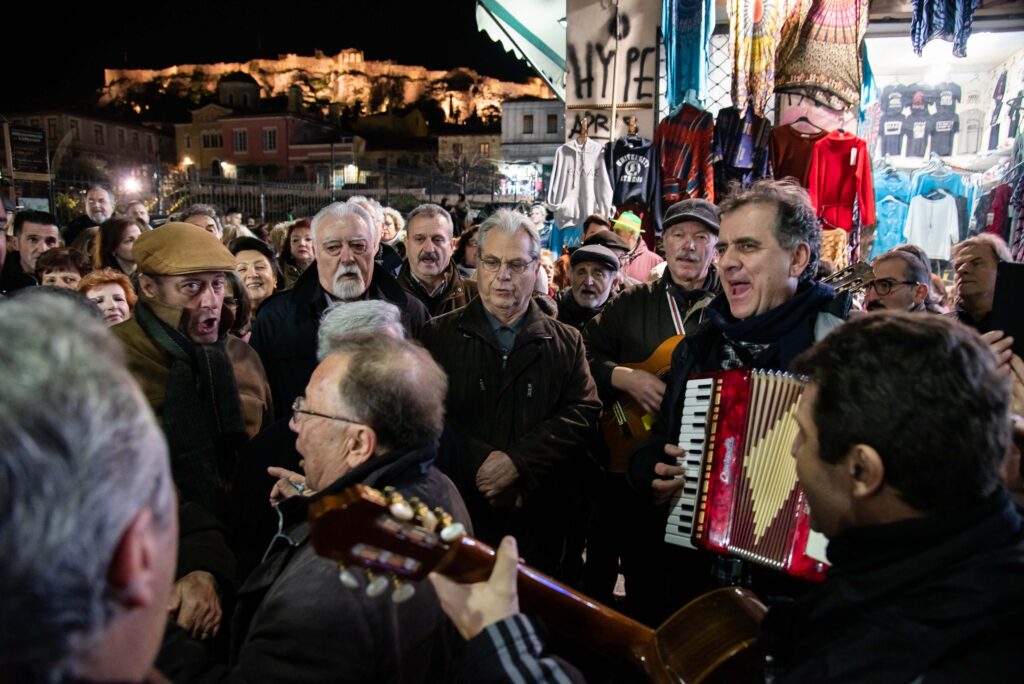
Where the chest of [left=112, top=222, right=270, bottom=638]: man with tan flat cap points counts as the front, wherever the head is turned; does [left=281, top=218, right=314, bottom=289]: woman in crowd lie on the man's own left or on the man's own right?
on the man's own left

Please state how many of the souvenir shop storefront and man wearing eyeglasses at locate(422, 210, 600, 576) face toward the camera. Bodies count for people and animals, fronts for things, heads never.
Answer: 2

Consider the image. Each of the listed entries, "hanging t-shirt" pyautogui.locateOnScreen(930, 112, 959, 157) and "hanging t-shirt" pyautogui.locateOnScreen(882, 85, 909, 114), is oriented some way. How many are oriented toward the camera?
2

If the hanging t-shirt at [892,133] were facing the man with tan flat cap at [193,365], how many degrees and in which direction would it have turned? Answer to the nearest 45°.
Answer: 0° — it already faces them

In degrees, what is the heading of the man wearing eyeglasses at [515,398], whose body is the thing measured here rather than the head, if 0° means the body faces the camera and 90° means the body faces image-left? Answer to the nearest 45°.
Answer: approximately 0°
